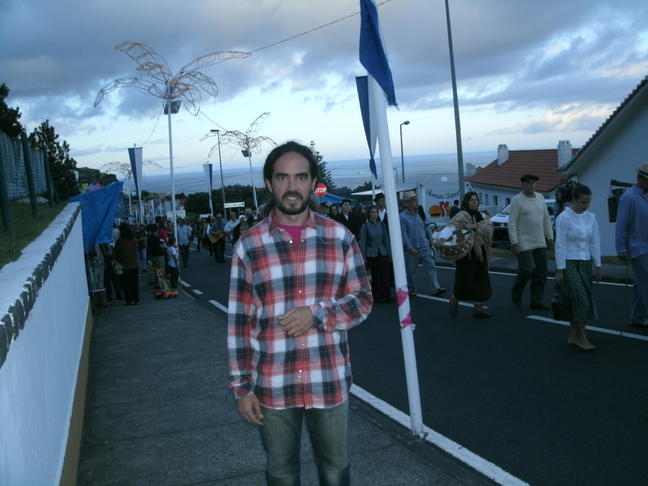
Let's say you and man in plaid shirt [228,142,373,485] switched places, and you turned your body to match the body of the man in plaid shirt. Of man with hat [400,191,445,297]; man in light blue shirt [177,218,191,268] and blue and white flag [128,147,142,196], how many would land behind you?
3

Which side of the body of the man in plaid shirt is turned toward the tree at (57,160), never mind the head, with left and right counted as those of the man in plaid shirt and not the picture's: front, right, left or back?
back

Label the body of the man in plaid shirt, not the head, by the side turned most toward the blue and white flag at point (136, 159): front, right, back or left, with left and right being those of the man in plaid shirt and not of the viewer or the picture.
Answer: back

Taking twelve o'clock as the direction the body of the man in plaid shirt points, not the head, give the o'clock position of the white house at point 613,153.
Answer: The white house is roughly at 7 o'clock from the man in plaid shirt.

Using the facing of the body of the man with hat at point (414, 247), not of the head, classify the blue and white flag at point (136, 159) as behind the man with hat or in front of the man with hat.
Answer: behind

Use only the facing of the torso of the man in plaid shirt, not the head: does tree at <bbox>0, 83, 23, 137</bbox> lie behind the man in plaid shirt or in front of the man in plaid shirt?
behind

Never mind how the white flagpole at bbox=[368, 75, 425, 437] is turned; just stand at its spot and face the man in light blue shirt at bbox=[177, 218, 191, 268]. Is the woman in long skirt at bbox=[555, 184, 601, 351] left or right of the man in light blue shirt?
right

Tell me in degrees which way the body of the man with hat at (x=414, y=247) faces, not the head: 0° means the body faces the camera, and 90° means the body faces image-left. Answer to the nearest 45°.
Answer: approximately 315°

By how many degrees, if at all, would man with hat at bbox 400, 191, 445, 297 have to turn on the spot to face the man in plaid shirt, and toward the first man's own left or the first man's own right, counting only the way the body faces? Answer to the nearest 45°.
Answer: approximately 45° to the first man's own right

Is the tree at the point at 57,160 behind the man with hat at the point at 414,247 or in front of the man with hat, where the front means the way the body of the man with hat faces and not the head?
behind
